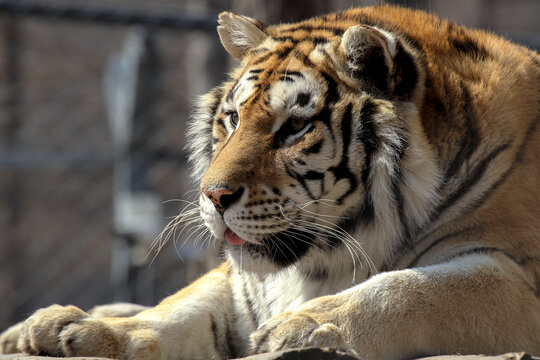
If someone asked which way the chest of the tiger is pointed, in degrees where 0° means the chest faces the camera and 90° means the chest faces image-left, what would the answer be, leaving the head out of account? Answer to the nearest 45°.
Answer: approximately 45°
